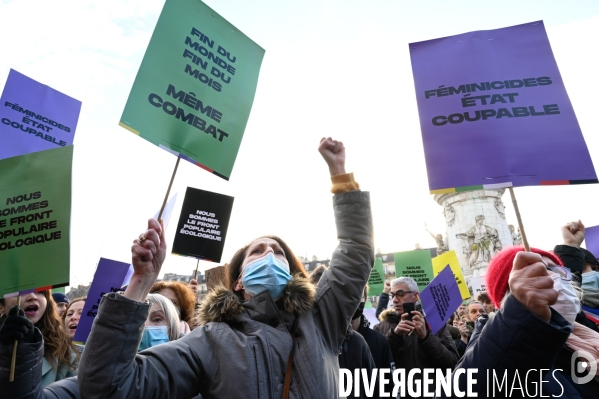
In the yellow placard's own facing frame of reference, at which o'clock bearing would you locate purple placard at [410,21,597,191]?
The purple placard is roughly at 12 o'clock from the yellow placard.

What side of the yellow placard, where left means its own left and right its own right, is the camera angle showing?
front

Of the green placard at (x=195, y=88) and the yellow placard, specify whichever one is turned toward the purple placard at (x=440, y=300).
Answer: the yellow placard

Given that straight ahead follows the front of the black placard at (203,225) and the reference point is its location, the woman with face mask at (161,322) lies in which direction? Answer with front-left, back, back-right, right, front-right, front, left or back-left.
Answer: front

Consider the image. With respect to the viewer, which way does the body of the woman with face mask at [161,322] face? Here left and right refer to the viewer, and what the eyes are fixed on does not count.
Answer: facing the viewer and to the left of the viewer

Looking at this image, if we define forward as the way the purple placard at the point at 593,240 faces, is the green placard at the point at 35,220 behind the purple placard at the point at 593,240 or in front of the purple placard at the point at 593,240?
in front

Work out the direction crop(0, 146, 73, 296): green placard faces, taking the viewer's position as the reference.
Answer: facing the viewer

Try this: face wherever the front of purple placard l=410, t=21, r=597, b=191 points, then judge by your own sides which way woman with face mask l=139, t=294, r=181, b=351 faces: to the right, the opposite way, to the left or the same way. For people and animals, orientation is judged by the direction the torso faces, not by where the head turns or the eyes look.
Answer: the same way

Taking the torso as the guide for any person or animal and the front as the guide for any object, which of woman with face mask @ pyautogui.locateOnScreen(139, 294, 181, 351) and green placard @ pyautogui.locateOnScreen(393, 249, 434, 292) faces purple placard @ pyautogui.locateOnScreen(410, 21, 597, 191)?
the green placard

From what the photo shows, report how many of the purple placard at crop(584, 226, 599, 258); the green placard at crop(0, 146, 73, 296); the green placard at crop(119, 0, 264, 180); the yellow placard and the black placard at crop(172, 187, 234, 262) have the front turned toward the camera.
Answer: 5

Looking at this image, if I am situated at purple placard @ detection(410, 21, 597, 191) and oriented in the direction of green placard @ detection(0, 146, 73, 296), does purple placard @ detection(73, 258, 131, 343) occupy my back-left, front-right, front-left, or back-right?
front-right

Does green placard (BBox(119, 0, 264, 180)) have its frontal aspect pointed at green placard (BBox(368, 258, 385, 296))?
no

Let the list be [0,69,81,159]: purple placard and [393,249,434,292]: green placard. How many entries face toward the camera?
2

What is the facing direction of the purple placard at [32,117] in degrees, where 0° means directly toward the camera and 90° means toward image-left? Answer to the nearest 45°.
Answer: approximately 0°

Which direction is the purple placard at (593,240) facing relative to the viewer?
toward the camera

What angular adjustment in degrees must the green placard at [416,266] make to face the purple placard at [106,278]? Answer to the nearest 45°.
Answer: approximately 45° to its right
